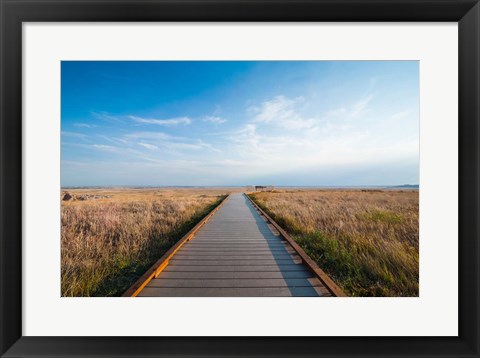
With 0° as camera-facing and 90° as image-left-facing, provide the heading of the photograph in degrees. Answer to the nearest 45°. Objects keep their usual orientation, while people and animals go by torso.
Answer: approximately 0°
